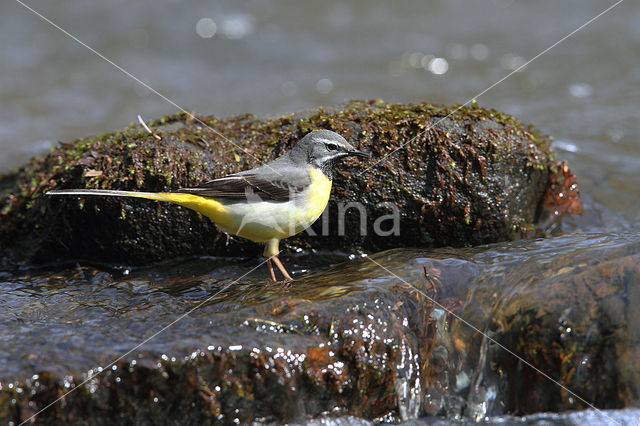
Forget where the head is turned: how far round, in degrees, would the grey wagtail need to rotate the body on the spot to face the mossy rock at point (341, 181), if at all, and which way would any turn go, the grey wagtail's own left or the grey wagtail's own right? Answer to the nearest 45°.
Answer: approximately 45° to the grey wagtail's own left

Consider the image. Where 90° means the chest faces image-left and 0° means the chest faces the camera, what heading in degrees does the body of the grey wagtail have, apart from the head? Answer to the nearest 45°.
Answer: approximately 270°
